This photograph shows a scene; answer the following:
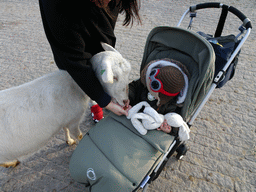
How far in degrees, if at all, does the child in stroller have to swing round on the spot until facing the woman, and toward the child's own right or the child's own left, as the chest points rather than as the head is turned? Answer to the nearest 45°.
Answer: approximately 45° to the child's own right

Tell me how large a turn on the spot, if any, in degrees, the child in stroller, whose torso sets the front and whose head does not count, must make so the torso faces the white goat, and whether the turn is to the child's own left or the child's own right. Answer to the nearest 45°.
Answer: approximately 45° to the child's own right

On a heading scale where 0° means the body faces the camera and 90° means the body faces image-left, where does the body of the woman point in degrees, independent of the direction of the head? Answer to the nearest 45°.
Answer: approximately 315°
